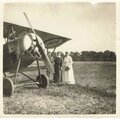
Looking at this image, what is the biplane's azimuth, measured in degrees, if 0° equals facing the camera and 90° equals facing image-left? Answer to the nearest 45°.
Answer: approximately 315°

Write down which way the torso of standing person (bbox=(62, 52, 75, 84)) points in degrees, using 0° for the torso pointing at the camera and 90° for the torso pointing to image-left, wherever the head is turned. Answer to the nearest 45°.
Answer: approximately 45°
